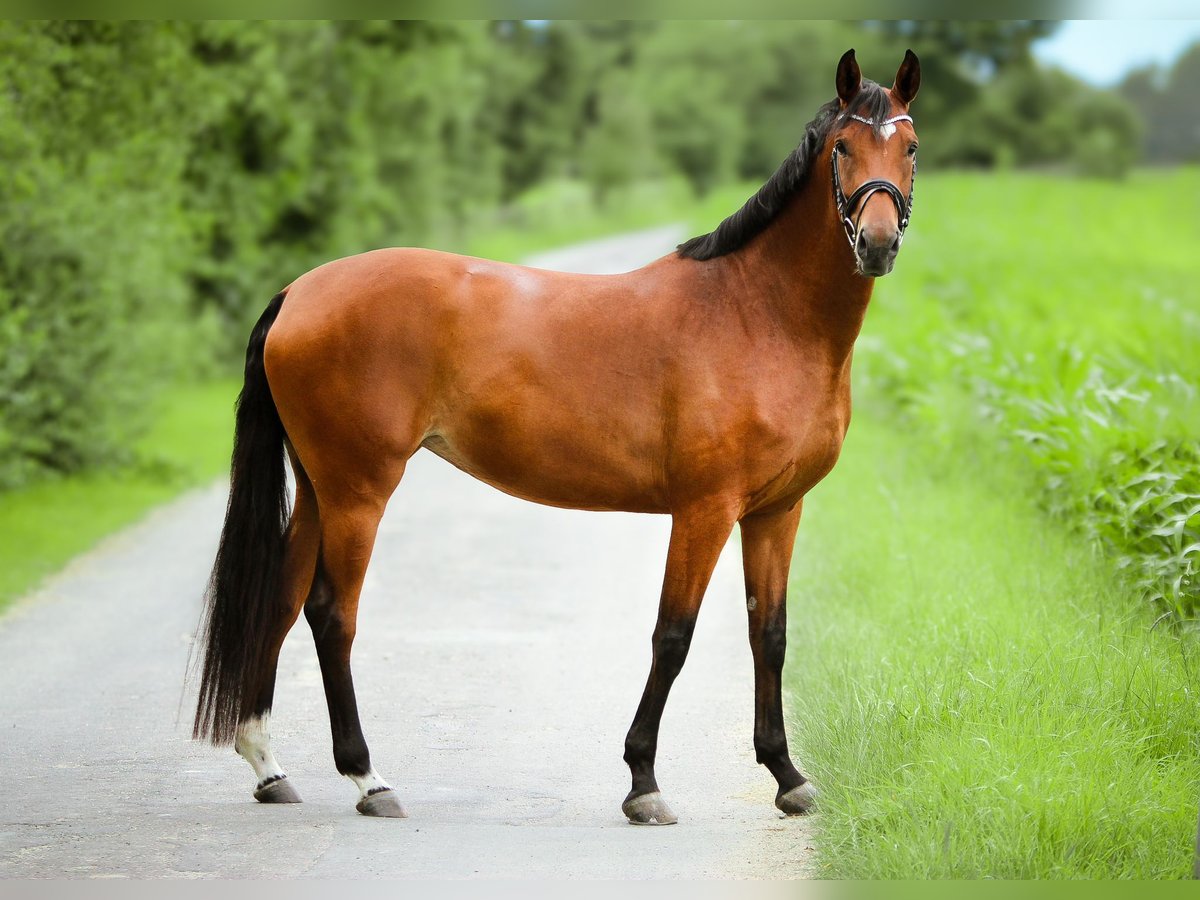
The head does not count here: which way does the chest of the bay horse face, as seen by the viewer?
to the viewer's right
